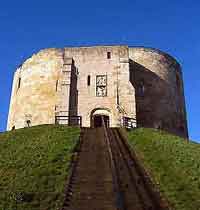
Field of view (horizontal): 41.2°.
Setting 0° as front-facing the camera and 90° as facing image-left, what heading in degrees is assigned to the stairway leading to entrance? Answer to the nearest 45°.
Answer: approximately 0°
